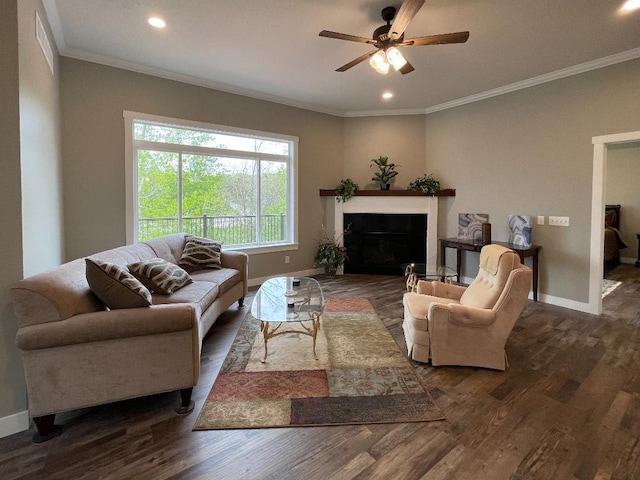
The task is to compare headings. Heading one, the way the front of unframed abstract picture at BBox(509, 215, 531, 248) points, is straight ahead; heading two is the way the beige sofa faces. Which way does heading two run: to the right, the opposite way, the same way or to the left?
the opposite way

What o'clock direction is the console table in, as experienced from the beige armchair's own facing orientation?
The console table is roughly at 3 o'clock from the beige armchair.

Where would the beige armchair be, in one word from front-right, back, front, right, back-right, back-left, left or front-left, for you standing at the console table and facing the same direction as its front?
front-left

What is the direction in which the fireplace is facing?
toward the camera

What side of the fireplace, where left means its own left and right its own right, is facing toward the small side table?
front

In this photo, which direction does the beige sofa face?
to the viewer's right

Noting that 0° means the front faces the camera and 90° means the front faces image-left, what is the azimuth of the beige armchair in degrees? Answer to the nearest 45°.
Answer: approximately 90°

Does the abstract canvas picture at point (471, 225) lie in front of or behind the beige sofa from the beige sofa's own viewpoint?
in front

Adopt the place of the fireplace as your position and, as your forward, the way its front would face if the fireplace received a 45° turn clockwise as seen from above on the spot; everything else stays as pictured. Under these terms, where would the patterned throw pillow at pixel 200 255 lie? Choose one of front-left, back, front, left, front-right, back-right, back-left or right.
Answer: front

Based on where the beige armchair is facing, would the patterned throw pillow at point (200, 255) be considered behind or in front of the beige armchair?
in front

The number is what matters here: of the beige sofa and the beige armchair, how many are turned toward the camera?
0

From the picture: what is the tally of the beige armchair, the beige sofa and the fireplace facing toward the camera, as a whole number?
1

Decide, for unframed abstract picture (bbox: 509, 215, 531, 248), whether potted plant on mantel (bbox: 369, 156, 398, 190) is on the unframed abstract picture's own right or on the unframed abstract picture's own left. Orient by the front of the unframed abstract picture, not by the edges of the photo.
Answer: on the unframed abstract picture's own right
